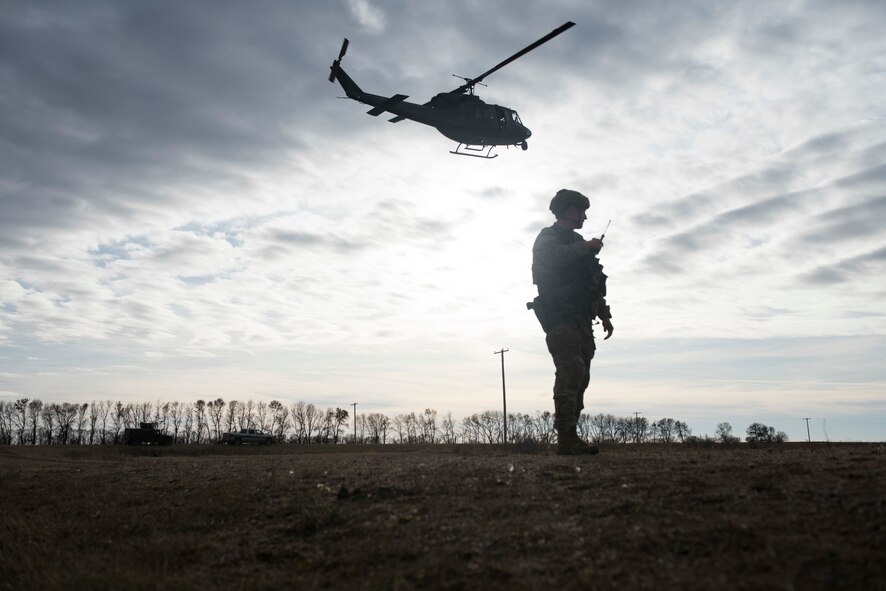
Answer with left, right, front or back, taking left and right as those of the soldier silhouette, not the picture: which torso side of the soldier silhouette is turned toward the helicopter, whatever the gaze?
left

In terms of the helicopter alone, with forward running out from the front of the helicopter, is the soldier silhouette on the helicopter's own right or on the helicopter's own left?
on the helicopter's own right

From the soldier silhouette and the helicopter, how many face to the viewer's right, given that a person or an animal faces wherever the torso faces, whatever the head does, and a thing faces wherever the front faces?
2

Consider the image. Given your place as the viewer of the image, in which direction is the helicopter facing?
facing to the right of the viewer

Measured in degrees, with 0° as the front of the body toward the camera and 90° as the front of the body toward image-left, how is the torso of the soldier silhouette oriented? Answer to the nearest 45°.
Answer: approximately 270°
